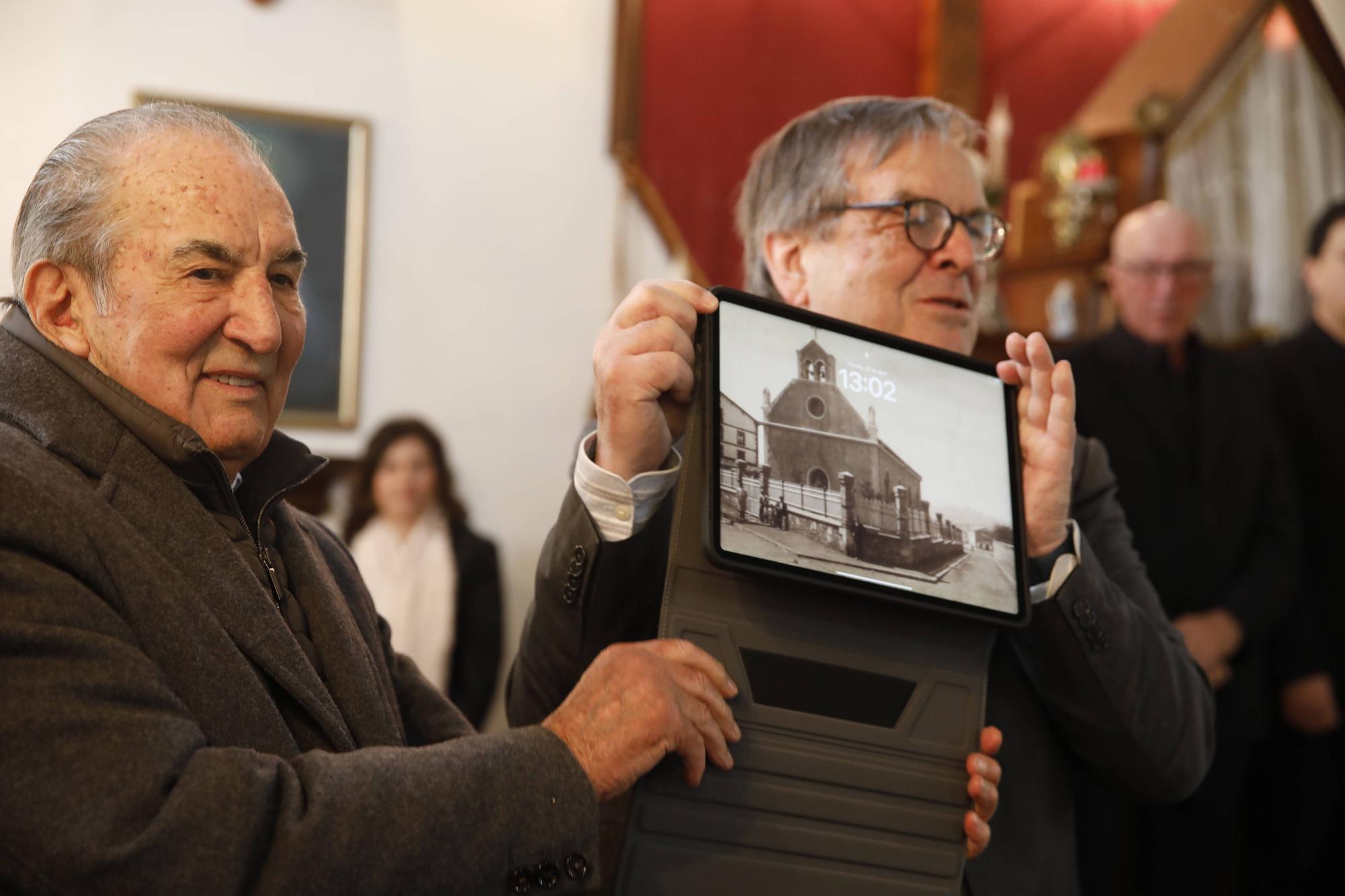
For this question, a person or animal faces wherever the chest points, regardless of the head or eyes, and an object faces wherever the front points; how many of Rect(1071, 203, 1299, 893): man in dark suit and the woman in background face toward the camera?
2

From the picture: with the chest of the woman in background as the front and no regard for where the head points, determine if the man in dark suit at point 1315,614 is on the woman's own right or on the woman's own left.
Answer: on the woman's own left

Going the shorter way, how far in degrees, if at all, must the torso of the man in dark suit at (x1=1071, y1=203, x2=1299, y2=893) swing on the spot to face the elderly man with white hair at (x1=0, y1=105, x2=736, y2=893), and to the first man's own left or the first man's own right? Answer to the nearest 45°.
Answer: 0° — they already face them

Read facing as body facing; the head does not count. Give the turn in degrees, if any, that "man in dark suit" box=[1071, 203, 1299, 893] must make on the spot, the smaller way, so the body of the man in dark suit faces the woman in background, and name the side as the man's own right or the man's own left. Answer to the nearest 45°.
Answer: approximately 90° to the man's own right

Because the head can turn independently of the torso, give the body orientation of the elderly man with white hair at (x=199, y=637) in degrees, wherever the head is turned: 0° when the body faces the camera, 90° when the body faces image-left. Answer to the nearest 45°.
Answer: approximately 315°

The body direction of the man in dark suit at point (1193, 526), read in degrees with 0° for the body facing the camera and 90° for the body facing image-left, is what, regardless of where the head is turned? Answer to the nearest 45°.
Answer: approximately 0°

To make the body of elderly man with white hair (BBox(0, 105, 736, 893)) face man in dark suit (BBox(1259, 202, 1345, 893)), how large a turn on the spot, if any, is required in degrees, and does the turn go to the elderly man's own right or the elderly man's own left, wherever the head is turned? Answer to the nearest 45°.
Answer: approximately 90° to the elderly man's own left

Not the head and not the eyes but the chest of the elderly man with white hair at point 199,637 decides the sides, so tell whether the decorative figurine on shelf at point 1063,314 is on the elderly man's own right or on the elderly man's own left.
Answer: on the elderly man's own left

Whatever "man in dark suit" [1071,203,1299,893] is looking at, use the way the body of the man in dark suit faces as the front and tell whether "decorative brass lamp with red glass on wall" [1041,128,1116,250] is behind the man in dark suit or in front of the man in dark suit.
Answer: behind

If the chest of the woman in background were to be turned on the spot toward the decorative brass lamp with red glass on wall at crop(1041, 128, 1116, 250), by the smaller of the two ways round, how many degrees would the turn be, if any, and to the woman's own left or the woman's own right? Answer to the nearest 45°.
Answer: approximately 90° to the woman's own left

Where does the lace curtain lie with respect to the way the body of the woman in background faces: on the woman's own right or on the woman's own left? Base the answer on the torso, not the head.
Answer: on the woman's own left
